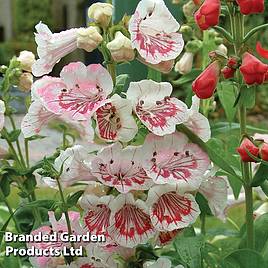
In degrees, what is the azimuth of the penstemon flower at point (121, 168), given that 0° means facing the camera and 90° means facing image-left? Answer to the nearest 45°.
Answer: approximately 0°

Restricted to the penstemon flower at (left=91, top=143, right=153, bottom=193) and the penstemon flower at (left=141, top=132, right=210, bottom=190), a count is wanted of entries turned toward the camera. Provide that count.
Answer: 2

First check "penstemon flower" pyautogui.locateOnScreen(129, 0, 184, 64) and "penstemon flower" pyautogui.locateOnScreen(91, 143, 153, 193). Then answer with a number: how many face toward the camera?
2
